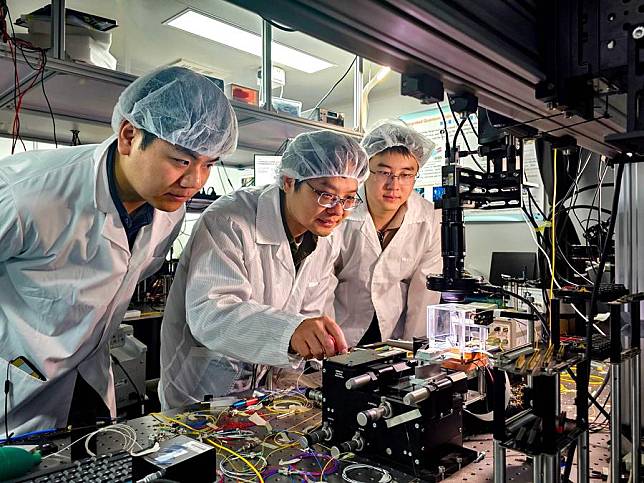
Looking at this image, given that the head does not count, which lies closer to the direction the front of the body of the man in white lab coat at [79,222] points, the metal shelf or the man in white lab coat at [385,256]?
the man in white lab coat

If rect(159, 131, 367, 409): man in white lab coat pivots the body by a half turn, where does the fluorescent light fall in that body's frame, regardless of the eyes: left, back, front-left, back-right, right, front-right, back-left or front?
front-right

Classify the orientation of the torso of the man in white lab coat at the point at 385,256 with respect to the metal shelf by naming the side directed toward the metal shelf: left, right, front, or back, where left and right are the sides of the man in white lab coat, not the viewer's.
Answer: right

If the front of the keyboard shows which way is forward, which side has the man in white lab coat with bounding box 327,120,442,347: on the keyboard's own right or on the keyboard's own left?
on the keyboard's own left

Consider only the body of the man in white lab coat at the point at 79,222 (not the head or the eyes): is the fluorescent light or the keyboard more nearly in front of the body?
the keyboard

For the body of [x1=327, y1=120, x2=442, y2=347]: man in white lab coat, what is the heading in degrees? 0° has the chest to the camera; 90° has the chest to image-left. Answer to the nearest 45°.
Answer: approximately 0°

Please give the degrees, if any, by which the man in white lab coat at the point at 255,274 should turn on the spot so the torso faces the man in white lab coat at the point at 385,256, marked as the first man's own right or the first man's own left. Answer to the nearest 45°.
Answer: approximately 90° to the first man's own left

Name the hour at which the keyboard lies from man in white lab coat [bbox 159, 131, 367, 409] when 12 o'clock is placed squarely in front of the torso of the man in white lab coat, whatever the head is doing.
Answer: The keyboard is roughly at 2 o'clock from the man in white lab coat.
